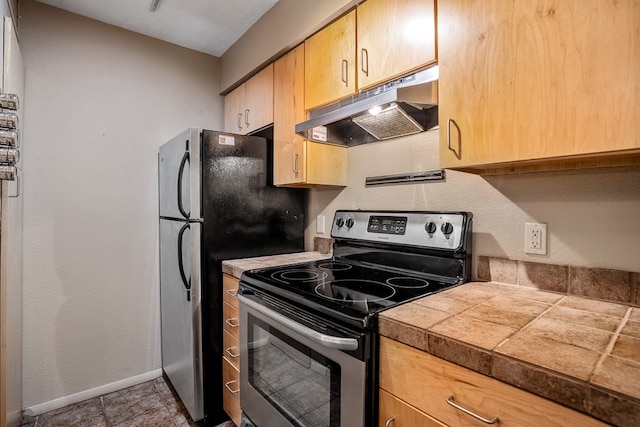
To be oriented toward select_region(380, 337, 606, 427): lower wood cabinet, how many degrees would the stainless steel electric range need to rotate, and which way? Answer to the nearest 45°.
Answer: approximately 90° to its left

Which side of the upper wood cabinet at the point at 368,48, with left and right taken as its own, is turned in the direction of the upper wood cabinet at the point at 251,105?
right

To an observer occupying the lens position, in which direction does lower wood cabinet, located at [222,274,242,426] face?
facing to the left of the viewer

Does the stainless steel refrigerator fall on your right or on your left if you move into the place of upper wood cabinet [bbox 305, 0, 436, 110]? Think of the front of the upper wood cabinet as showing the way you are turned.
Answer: on your right

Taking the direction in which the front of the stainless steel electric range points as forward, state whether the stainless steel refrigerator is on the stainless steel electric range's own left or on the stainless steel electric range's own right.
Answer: on the stainless steel electric range's own right
